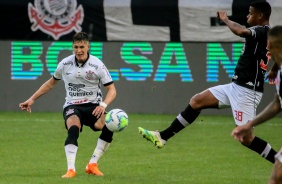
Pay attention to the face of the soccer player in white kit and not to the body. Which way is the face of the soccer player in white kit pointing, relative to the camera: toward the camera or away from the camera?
toward the camera

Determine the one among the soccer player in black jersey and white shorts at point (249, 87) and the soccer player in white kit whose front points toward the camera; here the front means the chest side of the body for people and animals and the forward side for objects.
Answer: the soccer player in white kit

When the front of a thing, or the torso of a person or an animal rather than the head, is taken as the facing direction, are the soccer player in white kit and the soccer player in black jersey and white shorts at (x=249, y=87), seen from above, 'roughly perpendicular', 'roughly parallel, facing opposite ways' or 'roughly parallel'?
roughly perpendicular

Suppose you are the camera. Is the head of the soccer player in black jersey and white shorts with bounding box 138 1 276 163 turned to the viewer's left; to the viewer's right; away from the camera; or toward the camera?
to the viewer's left

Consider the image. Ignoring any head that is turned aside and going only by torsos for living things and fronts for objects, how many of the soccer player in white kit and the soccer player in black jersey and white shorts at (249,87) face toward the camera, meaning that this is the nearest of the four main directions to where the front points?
1

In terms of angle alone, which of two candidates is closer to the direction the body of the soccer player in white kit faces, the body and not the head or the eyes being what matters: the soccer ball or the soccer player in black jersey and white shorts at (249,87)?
the soccer ball

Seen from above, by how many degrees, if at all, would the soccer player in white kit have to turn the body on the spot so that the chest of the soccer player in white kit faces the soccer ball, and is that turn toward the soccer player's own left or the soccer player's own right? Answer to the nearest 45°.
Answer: approximately 45° to the soccer player's own left

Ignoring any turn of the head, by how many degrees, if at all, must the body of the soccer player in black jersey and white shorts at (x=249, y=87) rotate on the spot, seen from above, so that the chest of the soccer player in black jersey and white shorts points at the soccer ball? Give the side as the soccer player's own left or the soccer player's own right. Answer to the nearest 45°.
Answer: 0° — they already face it

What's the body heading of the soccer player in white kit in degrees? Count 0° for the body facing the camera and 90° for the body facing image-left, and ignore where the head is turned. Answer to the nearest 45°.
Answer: approximately 0°

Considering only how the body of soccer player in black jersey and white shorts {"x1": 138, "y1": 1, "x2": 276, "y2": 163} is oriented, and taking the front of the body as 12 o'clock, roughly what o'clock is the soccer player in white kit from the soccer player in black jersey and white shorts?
The soccer player in white kit is roughly at 12 o'clock from the soccer player in black jersey and white shorts.

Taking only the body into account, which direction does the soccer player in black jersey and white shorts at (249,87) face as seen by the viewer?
to the viewer's left

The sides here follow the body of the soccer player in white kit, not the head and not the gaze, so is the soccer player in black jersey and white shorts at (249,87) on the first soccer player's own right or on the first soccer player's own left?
on the first soccer player's own left
